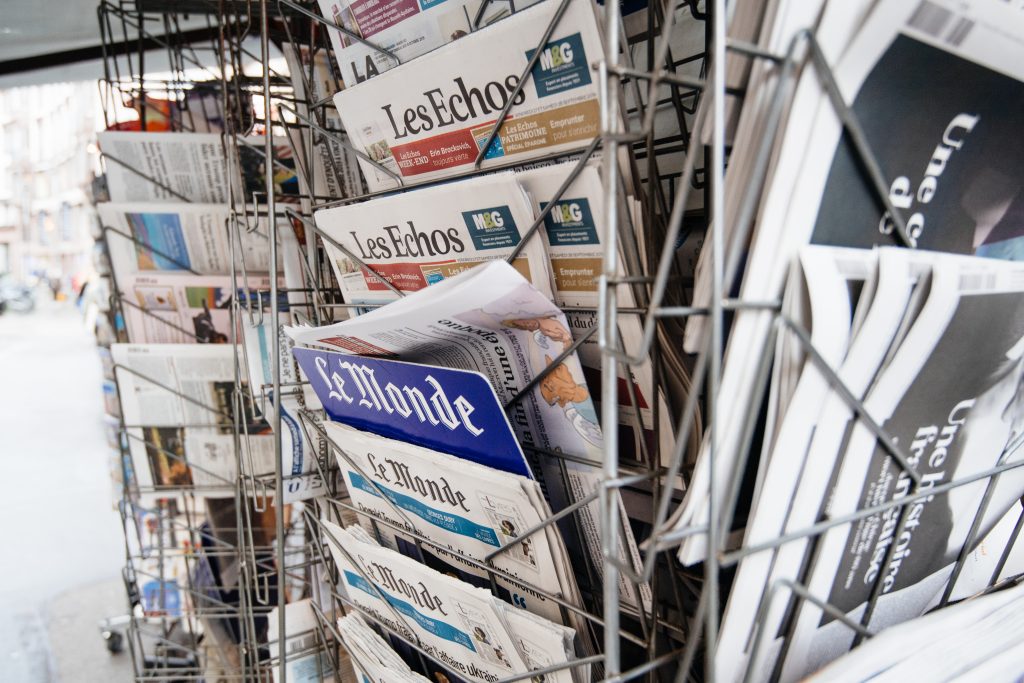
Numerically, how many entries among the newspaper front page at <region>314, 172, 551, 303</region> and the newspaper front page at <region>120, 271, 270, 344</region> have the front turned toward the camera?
2

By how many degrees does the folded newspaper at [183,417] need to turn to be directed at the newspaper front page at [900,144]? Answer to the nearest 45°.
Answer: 0° — it already faces it

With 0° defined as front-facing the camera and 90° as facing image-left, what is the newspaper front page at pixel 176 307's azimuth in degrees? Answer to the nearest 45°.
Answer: approximately 0°

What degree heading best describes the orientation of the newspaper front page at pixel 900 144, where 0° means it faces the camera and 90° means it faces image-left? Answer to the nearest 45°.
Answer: approximately 0°

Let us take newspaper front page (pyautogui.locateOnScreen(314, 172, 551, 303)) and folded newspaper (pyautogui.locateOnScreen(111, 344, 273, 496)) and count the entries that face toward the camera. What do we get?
2

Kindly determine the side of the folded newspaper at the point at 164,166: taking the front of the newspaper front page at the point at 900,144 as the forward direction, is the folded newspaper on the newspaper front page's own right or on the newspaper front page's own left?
on the newspaper front page's own right

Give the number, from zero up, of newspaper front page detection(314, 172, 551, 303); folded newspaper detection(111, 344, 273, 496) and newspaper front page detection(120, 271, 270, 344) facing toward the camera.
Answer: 3
